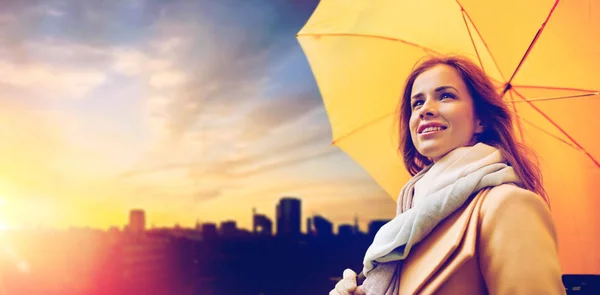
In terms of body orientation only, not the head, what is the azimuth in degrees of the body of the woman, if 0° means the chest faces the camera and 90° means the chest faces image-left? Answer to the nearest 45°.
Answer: approximately 45°

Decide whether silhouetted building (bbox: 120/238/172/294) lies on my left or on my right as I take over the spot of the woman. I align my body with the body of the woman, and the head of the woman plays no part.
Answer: on my right

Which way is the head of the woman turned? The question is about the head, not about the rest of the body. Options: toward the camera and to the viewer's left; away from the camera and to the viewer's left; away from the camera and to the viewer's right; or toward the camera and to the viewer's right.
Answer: toward the camera and to the viewer's left
